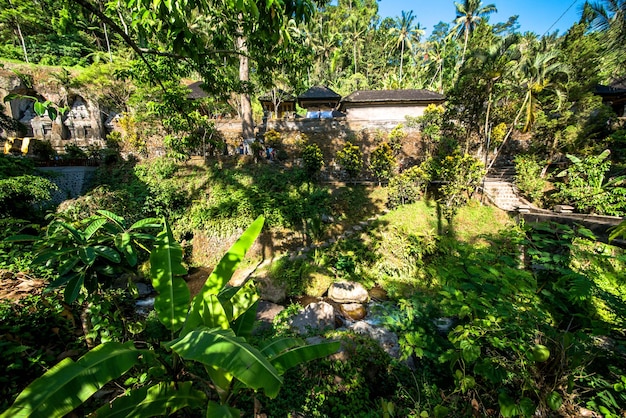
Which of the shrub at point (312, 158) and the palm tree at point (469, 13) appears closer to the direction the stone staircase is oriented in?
the shrub

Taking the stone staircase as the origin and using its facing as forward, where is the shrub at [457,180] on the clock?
The shrub is roughly at 3 o'clock from the stone staircase.

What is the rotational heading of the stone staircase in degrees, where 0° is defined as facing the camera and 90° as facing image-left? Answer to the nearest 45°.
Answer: approximately 0°

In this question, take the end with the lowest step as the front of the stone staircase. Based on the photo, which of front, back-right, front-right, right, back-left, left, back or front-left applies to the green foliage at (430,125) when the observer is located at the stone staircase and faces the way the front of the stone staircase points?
back-right

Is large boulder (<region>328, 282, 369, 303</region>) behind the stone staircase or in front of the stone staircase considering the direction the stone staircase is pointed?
in front

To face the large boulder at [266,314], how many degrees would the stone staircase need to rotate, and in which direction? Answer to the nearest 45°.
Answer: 0° — it already faces it

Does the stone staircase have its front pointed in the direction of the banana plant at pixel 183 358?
yes

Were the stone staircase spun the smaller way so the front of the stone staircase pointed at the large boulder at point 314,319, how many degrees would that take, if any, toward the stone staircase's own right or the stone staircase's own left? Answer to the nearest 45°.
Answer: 0° — it already faces it

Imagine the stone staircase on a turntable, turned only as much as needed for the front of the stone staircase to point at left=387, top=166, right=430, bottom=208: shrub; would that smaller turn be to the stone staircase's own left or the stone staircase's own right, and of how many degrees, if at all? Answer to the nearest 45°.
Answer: approximately 45° to the stone staircase's own right

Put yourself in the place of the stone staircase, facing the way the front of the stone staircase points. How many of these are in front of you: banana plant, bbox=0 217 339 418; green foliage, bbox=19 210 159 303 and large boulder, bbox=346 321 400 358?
3

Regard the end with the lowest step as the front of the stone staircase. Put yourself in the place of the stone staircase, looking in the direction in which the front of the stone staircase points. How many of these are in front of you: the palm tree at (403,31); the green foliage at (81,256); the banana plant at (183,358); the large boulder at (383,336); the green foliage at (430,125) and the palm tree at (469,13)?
3
